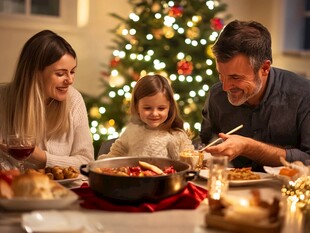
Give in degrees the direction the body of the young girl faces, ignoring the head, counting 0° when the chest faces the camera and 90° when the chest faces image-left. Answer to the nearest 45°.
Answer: approximately 0°

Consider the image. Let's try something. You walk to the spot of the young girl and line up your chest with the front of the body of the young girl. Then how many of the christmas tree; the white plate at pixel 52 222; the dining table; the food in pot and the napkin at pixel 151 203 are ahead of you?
4

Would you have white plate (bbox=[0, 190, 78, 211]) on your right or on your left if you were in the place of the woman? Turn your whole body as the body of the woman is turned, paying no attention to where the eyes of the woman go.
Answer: on your right

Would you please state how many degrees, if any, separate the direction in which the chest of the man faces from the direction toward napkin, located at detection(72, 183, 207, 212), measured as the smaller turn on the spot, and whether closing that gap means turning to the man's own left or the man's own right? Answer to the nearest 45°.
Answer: approximately 45° to the man's own left

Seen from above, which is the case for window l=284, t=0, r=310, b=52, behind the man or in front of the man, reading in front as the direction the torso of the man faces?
behind
